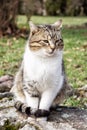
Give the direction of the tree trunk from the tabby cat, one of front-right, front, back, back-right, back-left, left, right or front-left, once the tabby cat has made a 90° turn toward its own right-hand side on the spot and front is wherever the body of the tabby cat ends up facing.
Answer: right

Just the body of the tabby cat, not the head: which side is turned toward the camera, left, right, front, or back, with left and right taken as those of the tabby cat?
front
